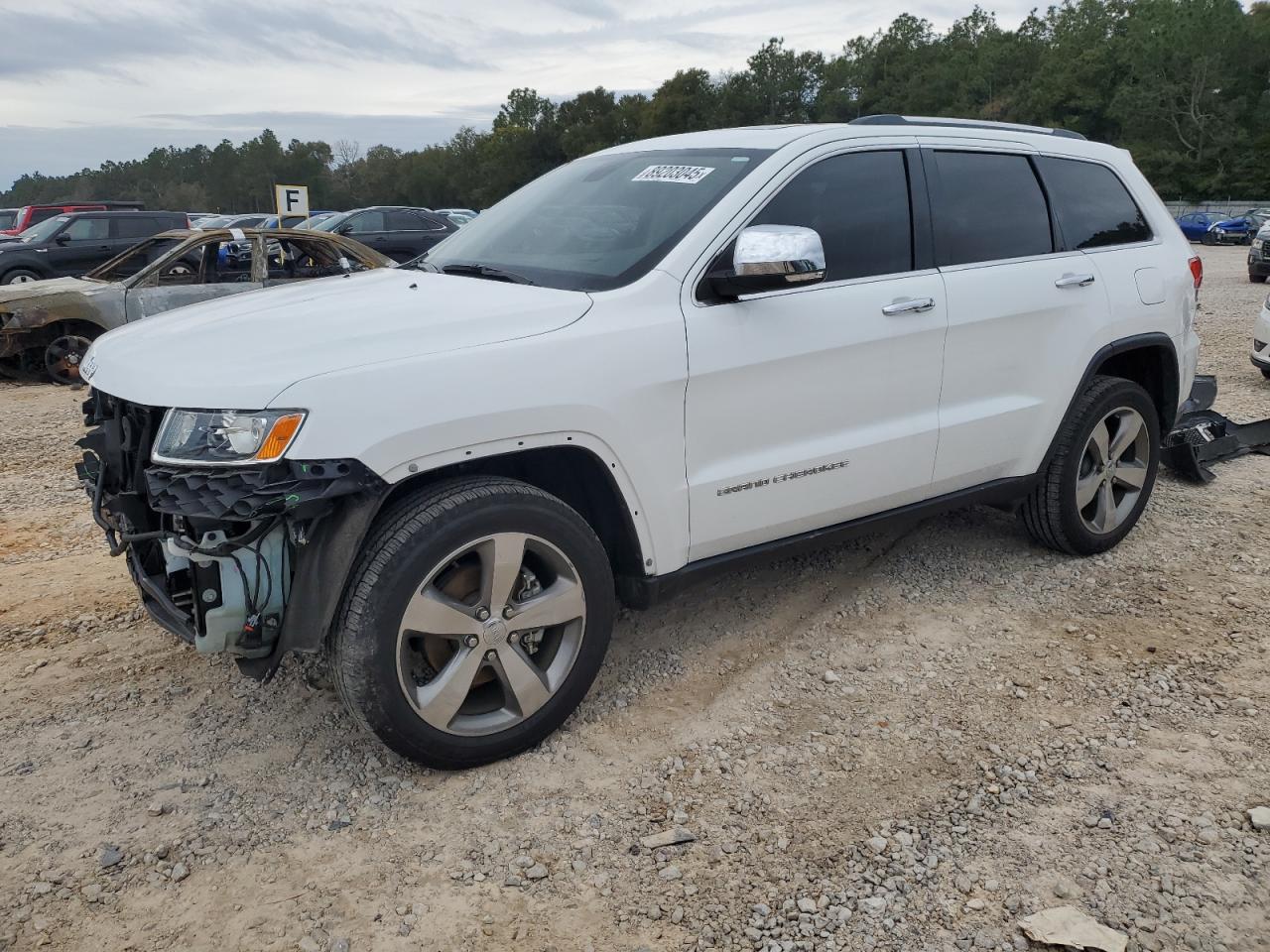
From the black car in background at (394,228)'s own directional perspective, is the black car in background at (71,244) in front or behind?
in front

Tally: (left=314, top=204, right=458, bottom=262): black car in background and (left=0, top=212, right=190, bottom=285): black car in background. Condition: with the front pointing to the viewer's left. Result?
2

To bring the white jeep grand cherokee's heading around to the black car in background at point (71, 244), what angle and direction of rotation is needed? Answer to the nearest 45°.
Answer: approximately 90° to its right

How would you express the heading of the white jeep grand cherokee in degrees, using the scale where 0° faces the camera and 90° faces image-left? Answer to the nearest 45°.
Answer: approximately 45°

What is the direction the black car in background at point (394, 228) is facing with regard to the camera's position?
facing to the left of the viewer

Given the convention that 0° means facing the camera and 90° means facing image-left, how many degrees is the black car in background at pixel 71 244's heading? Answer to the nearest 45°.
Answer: approximately 90°

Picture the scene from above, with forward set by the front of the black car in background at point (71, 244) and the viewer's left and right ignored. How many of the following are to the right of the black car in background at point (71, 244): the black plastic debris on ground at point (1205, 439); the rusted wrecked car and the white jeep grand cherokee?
0

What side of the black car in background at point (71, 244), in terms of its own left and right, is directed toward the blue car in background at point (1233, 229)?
back

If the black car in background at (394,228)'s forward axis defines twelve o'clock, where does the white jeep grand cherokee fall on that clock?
The white jeep grand cherokee is roughly at 9 o'clock from the black car in background.

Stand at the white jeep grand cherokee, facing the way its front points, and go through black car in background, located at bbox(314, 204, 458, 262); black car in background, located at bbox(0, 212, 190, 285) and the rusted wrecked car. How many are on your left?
0

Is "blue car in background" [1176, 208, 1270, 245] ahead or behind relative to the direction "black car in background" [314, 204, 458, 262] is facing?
behind

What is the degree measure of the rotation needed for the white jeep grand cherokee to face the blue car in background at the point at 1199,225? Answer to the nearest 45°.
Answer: approximately 180°

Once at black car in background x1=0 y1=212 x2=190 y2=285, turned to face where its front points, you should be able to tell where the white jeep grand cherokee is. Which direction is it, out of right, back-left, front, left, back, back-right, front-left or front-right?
left

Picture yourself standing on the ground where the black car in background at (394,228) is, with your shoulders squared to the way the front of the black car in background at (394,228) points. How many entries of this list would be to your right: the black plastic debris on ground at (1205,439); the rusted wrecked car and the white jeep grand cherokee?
0

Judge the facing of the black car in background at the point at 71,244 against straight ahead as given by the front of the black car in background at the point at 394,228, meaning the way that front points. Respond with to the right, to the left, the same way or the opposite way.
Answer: the same way
